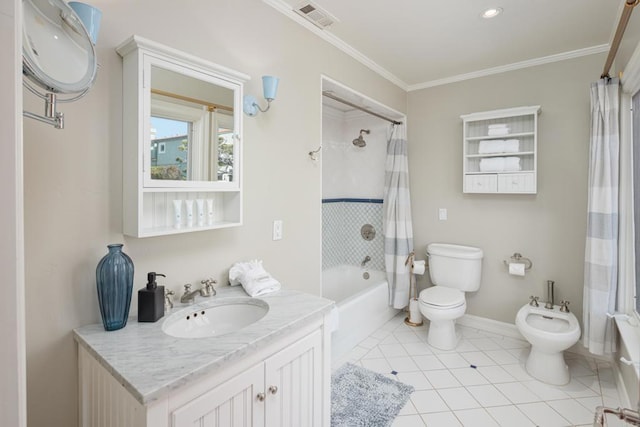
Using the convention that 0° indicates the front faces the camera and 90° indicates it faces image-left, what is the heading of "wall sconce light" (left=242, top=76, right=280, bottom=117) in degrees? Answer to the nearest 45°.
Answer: approximately 315°

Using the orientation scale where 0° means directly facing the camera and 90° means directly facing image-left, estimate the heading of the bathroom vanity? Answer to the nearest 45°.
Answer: approximately 315°

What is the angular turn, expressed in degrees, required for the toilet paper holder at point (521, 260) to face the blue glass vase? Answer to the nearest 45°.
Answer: approximately 45° to its right

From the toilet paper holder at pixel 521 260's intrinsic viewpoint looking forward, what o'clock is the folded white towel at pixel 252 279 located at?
The folded white towel is roughly at 1 o'clock from the toilet paper holder.
